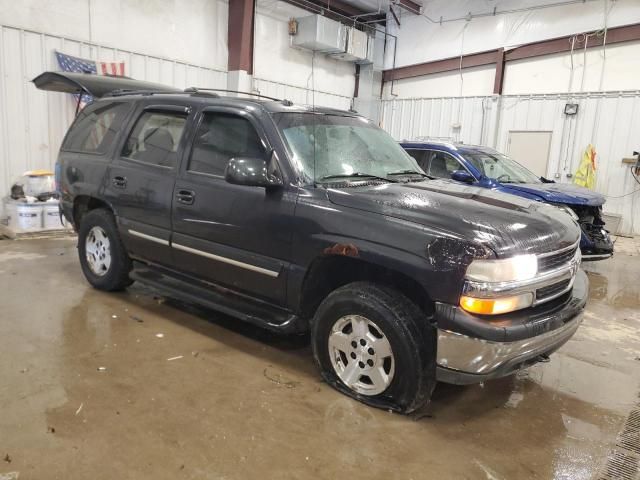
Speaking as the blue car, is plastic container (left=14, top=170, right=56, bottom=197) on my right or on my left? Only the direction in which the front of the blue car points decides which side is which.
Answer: on my right

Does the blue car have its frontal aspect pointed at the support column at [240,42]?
no

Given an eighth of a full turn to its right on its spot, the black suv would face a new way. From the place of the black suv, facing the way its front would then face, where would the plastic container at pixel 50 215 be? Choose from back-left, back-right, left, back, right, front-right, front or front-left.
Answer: back-right

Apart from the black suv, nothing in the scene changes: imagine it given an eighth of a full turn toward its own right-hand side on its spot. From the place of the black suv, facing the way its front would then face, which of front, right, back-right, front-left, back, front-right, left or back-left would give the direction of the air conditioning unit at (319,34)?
back

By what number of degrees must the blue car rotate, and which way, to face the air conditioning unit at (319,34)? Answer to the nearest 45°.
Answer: approximately 180°

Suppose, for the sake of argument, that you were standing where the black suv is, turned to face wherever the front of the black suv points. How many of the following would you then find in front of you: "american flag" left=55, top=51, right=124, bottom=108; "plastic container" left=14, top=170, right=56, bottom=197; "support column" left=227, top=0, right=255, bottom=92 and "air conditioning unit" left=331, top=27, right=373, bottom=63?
0

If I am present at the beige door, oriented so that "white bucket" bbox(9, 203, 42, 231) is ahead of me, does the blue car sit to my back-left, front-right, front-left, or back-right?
front-left

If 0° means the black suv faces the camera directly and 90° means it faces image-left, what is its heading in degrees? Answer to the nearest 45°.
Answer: approximately 315°

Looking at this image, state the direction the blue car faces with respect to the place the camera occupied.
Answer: facing the viewer and to the right of the viewer

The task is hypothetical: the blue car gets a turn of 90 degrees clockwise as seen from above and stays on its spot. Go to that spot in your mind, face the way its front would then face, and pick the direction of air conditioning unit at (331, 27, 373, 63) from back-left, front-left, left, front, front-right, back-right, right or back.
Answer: right

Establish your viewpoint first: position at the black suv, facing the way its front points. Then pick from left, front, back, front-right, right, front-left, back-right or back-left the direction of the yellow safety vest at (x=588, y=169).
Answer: left

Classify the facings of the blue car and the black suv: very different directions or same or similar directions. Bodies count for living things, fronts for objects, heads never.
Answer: same or similar directions

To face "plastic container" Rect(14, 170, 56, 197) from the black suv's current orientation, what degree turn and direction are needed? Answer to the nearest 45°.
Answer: approximately 180°

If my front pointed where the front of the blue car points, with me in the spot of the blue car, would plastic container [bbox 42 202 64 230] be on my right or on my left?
on my right

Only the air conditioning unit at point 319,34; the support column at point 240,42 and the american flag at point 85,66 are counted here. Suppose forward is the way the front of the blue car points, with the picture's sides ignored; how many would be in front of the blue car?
0

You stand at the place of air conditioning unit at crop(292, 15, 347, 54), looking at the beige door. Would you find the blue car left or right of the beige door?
right

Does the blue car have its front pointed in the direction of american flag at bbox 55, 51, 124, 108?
no

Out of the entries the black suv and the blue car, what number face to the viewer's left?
0
